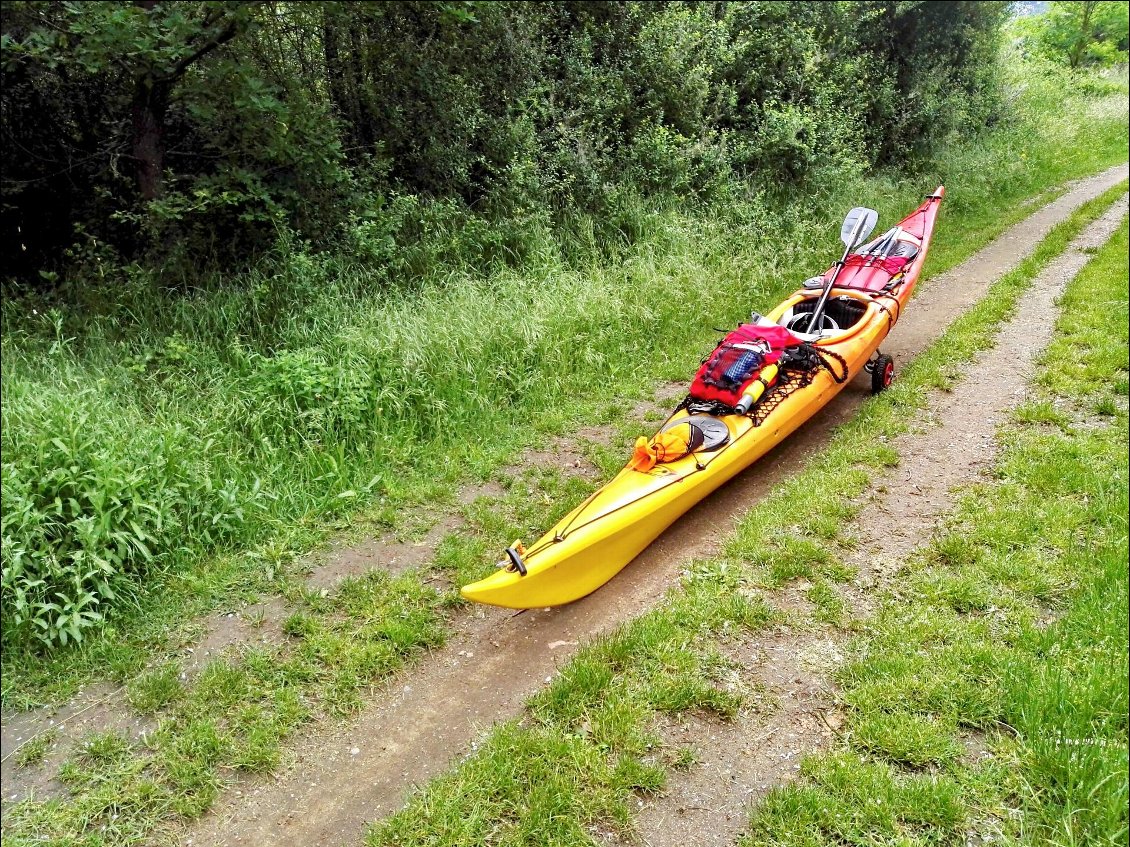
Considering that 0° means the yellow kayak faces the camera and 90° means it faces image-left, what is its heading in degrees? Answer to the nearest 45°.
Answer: approximately 45°

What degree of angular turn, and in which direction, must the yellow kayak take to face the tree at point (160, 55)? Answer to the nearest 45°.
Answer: approximately 45° to its right
